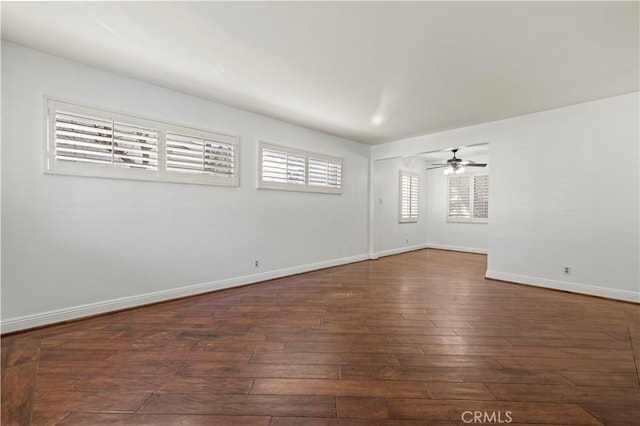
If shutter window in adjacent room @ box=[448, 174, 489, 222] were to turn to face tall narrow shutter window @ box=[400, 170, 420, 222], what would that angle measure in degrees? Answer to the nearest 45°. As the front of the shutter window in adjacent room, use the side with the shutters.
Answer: approximately 45° to its right

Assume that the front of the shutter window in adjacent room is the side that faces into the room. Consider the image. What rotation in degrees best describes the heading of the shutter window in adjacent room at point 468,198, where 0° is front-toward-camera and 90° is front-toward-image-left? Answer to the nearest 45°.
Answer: approximately 0°

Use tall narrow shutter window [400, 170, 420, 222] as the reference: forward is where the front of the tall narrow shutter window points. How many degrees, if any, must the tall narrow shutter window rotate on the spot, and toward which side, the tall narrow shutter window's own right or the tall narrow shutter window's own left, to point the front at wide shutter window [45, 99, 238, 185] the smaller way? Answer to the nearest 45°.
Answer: approximately 90° to the tall narrow shutter window's own right

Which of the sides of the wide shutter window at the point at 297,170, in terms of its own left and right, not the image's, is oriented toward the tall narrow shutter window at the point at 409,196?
left

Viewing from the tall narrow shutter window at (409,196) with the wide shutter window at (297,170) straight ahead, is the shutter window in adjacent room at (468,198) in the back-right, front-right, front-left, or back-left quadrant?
back-left

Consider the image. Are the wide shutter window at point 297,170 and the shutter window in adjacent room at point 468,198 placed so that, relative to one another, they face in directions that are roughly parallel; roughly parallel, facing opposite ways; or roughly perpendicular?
roughly perpendicular

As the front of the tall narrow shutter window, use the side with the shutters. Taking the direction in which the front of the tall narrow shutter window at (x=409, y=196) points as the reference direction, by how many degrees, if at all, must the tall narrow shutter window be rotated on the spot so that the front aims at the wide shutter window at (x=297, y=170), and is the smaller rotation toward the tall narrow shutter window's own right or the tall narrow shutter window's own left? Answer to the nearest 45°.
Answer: approximately 90° to the tall narrow shutter window's own right

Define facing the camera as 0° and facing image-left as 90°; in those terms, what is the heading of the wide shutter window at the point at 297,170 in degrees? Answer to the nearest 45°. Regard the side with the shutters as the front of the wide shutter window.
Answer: approximately 315°

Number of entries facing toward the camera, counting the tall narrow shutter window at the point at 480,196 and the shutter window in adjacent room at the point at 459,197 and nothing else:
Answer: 2

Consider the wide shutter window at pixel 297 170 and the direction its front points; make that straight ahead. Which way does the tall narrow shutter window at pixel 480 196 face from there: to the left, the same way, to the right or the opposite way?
to the right

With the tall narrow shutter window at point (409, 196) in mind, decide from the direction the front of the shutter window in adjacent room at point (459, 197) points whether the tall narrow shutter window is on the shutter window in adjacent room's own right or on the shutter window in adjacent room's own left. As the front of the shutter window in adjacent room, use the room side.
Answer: on the shutter window in adjacent room's own right
